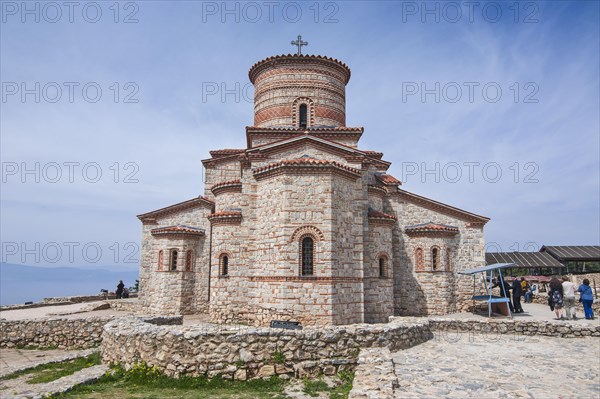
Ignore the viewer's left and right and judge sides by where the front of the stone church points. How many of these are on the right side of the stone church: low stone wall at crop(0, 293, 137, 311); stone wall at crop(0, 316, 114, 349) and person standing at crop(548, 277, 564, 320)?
1

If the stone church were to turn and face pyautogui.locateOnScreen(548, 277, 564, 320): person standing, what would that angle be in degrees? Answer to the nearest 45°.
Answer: approximately 90° to its right

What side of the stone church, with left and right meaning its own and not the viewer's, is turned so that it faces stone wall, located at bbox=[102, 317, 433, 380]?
back

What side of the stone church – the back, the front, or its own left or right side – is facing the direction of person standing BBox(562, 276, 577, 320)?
right

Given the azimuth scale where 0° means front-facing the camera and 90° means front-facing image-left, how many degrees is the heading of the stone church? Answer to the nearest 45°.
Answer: approximately 180°

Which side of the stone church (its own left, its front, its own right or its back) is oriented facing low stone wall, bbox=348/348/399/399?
back

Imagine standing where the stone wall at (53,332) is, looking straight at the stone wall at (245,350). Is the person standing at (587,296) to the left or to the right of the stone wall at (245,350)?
left

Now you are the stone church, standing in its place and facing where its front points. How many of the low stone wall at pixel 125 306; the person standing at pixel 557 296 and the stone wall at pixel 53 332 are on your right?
1
